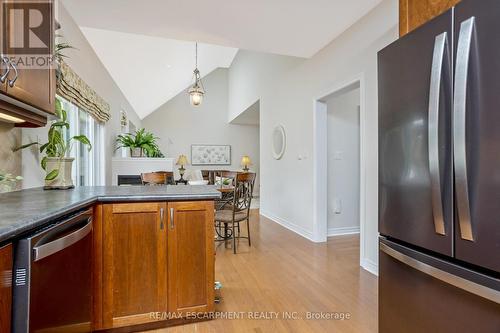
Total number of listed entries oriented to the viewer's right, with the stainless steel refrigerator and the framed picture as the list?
0

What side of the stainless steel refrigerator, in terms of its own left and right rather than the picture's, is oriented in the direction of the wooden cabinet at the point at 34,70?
front

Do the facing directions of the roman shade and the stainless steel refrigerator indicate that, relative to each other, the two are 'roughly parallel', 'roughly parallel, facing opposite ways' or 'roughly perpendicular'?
roughly parallel, facing opposite ways

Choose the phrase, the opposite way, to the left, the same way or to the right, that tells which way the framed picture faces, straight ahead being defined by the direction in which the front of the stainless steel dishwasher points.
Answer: to the right

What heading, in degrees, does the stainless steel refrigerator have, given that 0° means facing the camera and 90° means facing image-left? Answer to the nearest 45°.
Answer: approximately 45°

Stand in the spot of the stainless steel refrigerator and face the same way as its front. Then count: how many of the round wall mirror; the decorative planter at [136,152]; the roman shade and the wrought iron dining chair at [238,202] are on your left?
0

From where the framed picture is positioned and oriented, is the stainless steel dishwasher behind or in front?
in front

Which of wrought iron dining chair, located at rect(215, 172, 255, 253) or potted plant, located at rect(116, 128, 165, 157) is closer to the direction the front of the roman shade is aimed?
the wrought iron dining chair

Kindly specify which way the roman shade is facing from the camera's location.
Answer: facing the viewer and to the right of the viewer

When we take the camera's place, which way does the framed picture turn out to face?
facing the viewer

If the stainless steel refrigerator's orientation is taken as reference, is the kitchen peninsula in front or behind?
in front

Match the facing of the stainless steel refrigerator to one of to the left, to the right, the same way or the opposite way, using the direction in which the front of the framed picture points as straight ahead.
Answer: to the right

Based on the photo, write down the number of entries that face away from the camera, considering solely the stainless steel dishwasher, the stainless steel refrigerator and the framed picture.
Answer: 0

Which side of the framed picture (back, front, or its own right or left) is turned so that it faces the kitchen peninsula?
front

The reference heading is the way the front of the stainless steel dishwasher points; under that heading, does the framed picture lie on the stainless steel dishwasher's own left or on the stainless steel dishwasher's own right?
on the stainless steel dishwasher's own left

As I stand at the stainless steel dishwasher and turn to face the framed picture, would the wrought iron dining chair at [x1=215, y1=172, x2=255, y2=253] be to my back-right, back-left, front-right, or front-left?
front-right
